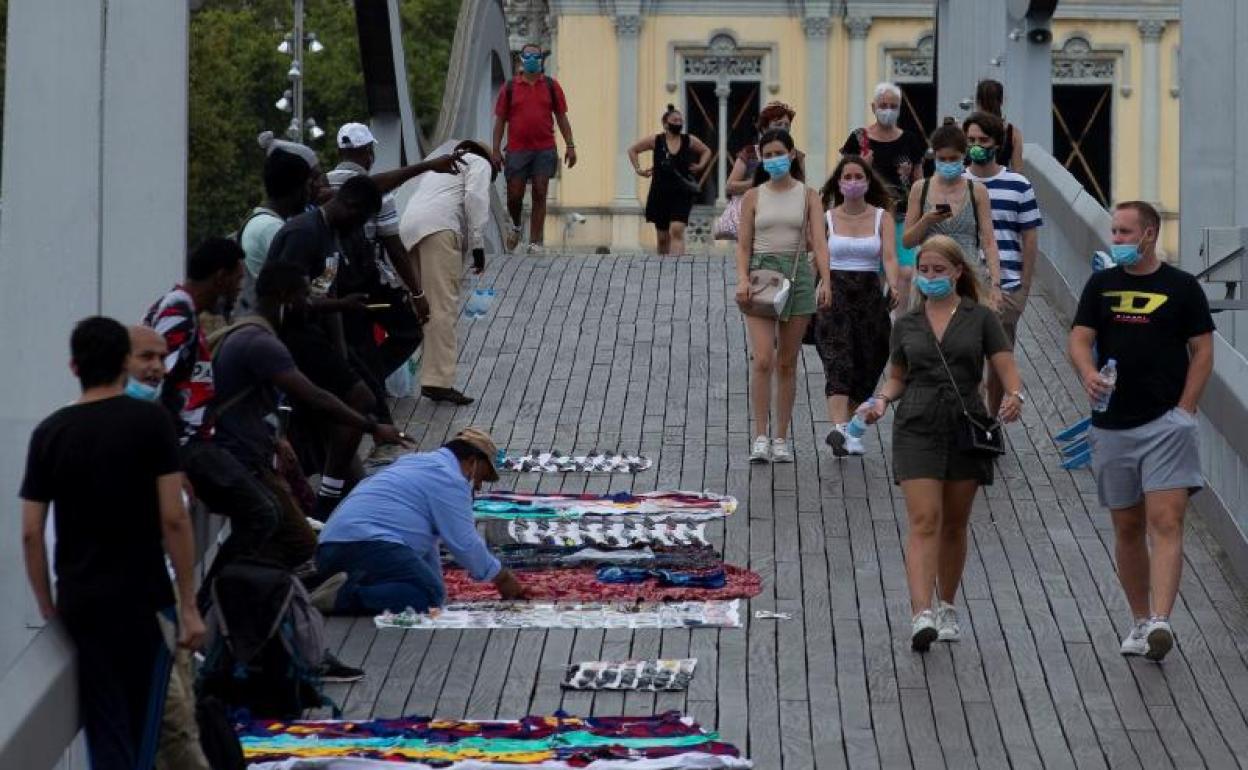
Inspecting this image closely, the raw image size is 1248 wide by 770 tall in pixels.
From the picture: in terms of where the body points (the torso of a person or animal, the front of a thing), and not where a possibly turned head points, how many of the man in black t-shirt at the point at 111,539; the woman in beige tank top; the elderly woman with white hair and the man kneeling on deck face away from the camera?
1

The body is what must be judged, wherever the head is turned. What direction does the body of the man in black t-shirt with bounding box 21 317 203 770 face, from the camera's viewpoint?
away from the camera

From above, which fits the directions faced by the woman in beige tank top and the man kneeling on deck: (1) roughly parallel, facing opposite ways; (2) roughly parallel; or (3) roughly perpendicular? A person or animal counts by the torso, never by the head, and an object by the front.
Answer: roughly perpendicular

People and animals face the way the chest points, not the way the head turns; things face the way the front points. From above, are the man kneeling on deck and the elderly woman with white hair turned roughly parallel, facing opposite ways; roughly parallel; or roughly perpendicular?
roughly perpendicular

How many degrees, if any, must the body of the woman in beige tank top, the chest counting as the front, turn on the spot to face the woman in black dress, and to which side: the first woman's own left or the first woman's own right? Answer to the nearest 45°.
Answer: approximately 180°

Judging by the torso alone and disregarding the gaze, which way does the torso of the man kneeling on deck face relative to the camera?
to the viewer's right

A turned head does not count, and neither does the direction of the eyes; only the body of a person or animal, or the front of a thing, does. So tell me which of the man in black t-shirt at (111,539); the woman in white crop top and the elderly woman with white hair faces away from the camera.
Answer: the man in black t-shirt

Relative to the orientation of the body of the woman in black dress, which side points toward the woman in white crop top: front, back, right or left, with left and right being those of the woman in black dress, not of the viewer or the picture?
front

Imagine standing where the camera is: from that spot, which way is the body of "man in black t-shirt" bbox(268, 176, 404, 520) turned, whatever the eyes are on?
to the viewer's right

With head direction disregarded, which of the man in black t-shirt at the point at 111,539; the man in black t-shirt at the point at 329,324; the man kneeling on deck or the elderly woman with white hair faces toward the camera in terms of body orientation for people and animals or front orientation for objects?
the elderly woman with white hair
